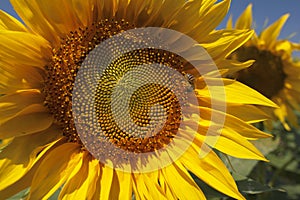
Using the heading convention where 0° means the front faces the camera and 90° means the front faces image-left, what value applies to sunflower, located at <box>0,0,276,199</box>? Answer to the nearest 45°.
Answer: approximately 0°
